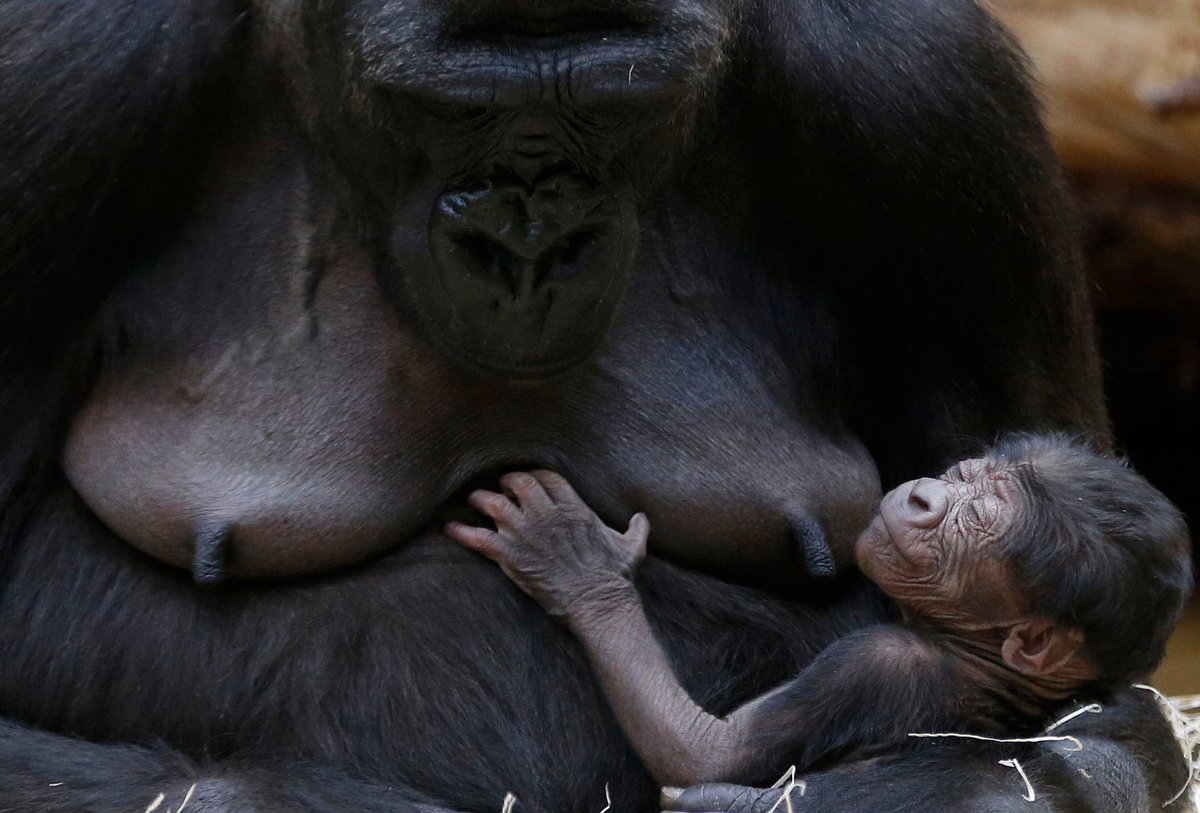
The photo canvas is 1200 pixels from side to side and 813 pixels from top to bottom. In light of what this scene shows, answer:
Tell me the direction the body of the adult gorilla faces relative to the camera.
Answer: toward the camera
